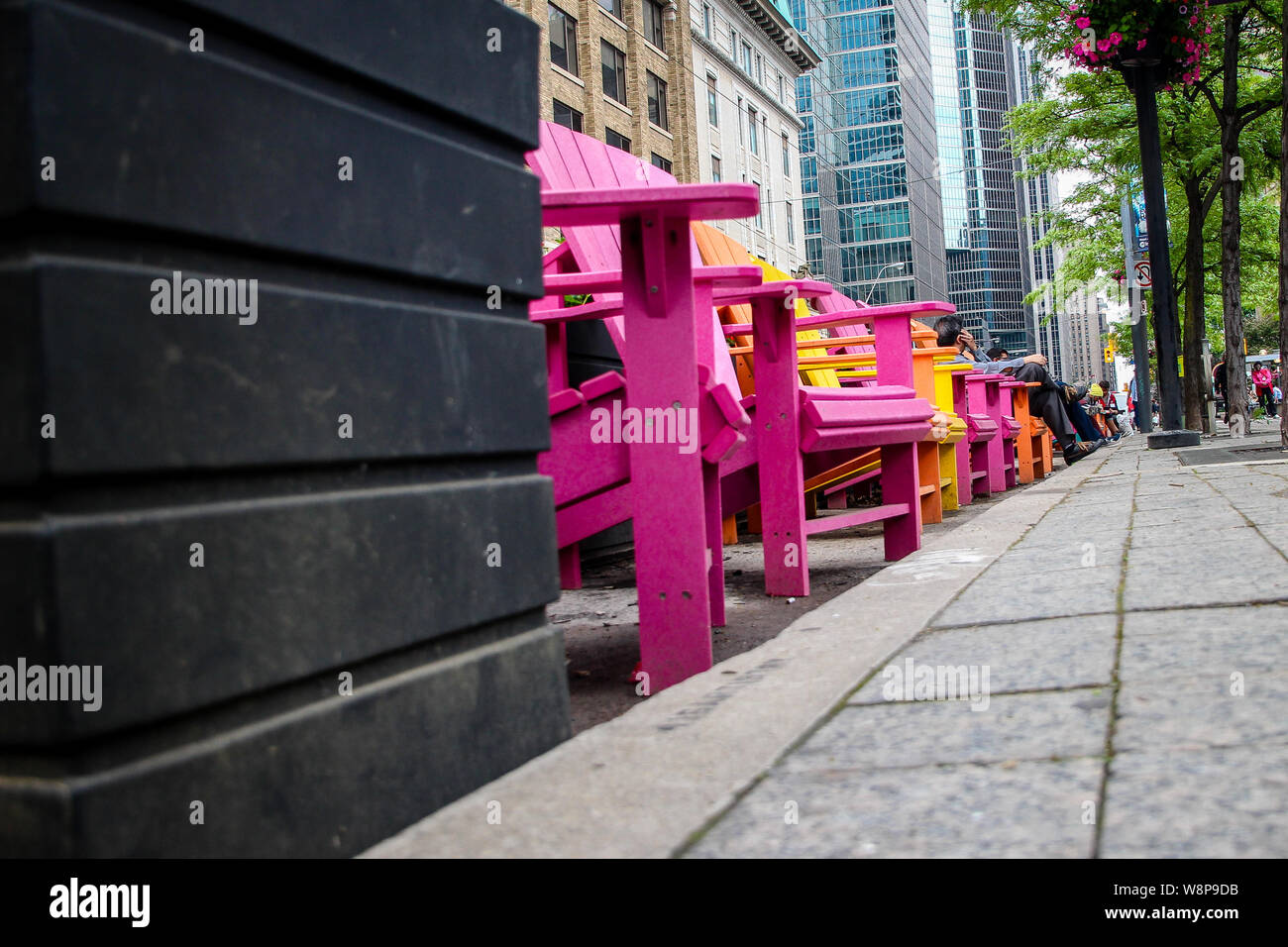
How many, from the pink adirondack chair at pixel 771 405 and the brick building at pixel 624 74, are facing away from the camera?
0

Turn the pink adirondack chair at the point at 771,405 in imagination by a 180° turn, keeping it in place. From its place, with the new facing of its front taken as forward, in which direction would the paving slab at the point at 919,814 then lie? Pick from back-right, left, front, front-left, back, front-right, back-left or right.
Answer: back-left

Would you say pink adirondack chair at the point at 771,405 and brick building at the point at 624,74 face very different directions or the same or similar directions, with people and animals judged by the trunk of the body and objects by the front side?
same or similar directions

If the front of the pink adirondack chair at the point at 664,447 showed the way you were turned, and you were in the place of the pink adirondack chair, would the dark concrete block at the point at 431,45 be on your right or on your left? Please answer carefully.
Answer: on your right

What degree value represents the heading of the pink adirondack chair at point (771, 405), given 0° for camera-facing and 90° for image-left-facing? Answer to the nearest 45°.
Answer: approximately 315°

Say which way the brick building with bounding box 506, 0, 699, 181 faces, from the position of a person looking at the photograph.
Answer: facing the viewer and to the right of the viewer

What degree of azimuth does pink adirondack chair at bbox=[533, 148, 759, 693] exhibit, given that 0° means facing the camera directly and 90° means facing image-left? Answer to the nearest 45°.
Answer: approximately 270°

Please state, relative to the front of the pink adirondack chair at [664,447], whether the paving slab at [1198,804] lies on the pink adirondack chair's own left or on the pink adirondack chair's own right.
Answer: on the pink adirondack chair's own right

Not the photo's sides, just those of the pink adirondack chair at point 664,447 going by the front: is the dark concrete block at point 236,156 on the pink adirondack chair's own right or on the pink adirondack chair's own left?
on the pink adirondack chair's own right

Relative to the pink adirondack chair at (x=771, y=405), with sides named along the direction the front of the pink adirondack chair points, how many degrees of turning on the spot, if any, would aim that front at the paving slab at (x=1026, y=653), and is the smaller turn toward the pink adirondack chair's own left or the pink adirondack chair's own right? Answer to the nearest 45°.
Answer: approximately 45° to the pink adirondack chair's own right

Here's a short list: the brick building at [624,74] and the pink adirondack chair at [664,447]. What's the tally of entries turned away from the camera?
0

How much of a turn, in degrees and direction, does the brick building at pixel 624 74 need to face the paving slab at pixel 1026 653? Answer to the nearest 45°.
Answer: approximately 45° to its right

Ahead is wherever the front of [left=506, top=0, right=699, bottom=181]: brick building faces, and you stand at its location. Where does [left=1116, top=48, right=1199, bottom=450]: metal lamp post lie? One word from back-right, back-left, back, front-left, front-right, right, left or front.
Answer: front-right

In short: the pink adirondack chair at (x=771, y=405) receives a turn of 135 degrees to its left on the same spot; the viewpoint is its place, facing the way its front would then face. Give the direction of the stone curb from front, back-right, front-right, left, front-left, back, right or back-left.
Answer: back
